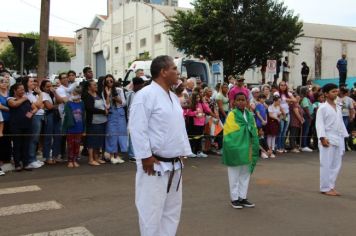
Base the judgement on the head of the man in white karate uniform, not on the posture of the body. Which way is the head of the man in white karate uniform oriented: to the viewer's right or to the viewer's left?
to the viewer's right

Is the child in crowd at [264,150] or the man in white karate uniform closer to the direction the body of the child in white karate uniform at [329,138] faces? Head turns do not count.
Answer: the man in white karate uniform

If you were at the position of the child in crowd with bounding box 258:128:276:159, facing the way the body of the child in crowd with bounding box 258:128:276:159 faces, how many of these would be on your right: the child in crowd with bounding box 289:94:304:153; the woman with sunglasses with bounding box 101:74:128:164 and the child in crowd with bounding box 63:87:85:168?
2

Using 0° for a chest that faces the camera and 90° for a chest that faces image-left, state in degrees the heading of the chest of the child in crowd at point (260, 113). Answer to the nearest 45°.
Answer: approximately 315°

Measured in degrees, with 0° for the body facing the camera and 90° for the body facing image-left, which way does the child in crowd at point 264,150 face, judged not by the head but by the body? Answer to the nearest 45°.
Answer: approximately 315°

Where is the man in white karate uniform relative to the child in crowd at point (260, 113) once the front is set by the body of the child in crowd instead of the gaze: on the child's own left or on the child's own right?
on the child's own right

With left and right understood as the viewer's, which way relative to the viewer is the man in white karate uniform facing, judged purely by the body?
facing the viewer and to the right of the viewer

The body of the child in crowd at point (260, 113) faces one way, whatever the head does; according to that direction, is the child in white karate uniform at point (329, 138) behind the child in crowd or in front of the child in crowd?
in front

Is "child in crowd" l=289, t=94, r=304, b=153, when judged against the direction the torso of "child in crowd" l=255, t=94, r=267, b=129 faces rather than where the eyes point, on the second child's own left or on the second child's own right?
on the second child's own left

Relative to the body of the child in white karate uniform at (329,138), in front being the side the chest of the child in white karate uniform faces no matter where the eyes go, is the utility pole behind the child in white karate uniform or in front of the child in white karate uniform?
behind
